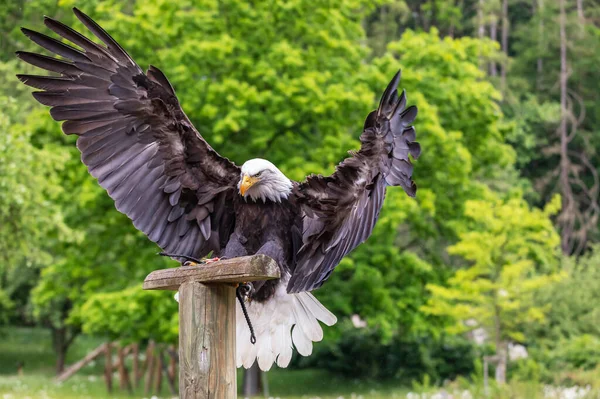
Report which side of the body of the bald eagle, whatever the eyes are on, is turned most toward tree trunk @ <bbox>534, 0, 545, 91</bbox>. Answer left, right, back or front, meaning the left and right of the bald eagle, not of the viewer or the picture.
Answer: back

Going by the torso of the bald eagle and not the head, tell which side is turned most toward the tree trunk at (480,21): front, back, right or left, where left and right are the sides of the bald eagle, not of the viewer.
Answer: back

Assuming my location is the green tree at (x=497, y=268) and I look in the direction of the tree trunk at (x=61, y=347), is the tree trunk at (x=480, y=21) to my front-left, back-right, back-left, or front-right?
front-right

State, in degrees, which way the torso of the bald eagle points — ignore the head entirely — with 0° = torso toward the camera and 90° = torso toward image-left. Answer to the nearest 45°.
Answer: approximately 45°

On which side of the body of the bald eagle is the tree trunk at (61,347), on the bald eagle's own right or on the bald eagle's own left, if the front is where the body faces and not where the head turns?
on the bald eagle's own right

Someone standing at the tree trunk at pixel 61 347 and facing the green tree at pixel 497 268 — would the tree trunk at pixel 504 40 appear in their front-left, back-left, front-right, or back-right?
front-left

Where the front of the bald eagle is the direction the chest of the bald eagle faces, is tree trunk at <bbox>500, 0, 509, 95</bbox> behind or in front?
behind

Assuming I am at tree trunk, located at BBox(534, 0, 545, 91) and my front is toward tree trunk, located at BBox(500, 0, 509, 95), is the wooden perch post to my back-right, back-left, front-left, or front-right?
front-left

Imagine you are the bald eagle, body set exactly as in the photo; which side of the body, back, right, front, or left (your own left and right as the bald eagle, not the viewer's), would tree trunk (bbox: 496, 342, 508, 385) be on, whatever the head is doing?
back

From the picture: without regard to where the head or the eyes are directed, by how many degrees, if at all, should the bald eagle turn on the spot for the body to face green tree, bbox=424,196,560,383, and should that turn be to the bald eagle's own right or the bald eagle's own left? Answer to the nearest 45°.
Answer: approximately 180°
